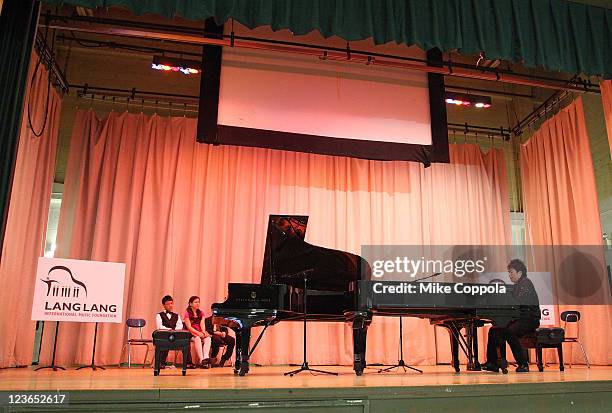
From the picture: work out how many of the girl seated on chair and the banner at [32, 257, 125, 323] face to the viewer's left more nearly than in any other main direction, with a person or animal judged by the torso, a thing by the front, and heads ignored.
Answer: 0

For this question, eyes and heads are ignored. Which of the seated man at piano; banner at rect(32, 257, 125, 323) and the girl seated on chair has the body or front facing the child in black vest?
the seated man at piano

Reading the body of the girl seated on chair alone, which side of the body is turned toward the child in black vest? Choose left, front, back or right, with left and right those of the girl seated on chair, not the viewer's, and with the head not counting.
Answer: right

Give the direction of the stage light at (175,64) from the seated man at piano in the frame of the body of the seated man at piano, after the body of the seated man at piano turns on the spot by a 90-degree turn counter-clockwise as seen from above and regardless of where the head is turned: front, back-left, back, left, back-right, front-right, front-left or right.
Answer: right

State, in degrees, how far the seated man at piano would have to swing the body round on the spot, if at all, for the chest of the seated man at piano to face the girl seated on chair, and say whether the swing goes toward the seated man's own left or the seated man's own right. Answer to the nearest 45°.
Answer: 0° — they already face them

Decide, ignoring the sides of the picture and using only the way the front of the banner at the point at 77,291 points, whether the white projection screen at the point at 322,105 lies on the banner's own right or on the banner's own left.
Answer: on the banner's own left

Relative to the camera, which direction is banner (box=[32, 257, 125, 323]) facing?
toward the camera

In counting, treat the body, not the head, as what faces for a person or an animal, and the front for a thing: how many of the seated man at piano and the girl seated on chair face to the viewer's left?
1

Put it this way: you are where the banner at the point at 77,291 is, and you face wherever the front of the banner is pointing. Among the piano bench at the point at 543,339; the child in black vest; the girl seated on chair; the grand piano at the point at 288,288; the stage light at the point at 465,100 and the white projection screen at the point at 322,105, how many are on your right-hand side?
0

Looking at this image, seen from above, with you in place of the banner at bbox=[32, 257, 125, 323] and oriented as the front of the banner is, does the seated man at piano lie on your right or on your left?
on your left

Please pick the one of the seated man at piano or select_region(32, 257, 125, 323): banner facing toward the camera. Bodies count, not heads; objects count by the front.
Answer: the banner

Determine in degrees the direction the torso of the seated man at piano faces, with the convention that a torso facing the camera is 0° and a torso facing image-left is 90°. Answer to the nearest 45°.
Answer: approximately 90°
